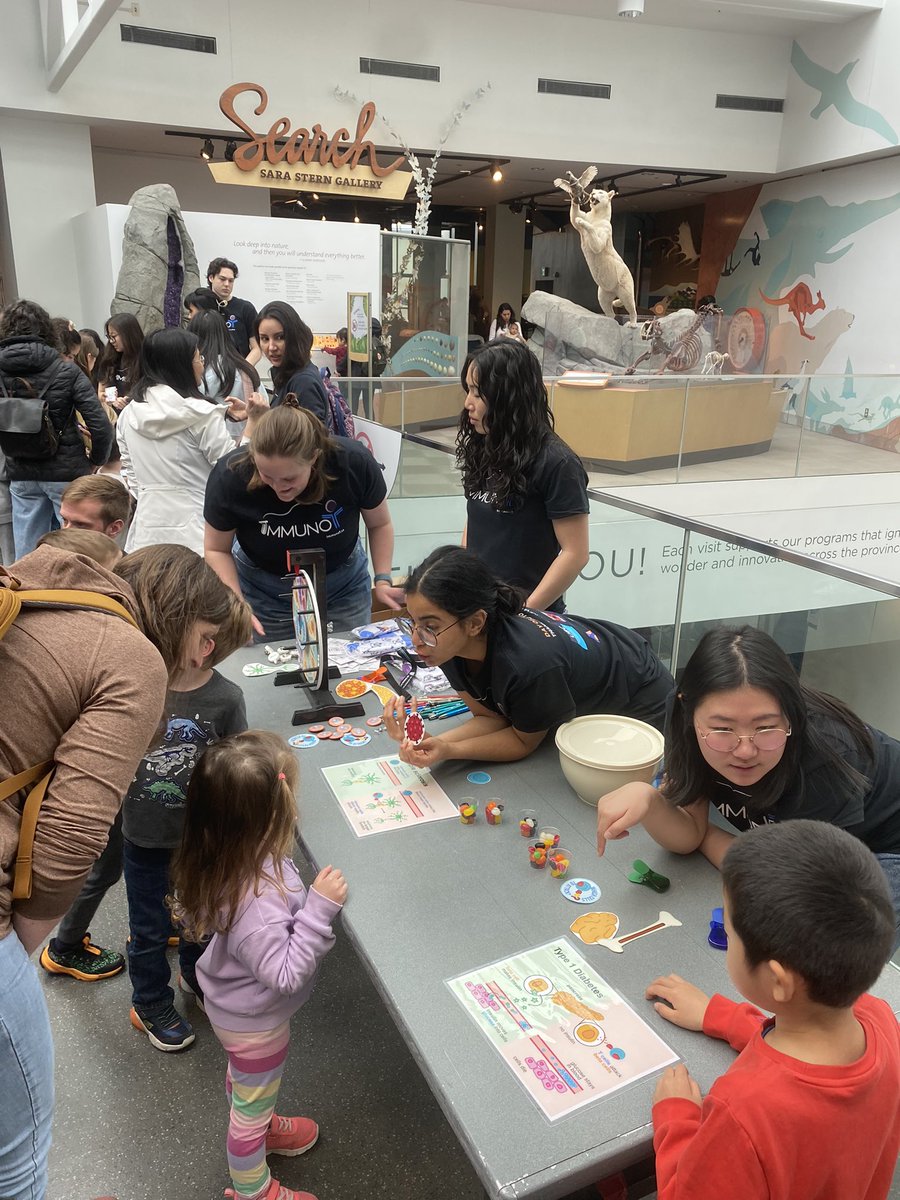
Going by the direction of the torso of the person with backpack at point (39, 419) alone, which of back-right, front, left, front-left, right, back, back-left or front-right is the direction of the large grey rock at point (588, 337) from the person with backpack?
front

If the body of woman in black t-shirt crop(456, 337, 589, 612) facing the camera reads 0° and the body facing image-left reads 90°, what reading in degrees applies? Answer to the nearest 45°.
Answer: approximately 45°

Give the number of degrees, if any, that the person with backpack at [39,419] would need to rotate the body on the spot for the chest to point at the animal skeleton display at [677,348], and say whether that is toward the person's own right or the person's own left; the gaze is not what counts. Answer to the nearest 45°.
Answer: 0° — they already face it

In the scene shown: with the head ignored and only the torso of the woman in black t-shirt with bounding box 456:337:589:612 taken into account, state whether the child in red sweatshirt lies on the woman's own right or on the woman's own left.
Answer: on the woman's own left

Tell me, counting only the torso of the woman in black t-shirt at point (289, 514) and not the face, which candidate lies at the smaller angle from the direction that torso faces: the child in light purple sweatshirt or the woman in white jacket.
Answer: the child in light purple sweatshirt

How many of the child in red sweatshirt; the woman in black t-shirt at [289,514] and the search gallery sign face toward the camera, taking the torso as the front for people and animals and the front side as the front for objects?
2

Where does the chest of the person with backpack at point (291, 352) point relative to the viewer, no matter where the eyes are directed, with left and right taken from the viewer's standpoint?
facing the viewer and to the left of the viewer

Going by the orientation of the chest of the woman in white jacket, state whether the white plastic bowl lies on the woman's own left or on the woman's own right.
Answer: on the woman's own right

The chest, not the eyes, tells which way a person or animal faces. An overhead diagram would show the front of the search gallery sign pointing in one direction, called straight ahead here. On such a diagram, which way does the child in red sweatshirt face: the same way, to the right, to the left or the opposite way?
the opposite way

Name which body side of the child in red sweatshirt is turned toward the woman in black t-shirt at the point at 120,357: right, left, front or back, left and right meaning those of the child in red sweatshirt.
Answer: front

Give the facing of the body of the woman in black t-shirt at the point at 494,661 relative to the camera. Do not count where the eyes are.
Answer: to the viewer's left

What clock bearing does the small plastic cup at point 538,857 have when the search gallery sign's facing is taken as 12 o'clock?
The small plastic cup is roughly at 12 o'clock from the search gallery sign.

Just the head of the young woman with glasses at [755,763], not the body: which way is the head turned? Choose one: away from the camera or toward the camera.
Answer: toward the camera

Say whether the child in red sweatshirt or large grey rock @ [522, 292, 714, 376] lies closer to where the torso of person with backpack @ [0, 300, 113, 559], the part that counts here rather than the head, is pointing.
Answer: the large grey rock

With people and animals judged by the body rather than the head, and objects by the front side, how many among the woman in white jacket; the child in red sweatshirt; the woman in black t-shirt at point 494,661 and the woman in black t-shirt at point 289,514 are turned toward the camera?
1

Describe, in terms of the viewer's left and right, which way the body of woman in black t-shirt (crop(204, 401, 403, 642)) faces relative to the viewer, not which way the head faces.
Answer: facing the viewer

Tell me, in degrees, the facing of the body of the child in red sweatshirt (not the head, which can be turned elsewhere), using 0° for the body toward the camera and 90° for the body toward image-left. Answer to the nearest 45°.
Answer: approximately 135°

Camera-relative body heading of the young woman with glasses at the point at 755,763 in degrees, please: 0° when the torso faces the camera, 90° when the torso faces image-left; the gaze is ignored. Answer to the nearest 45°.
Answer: approximately 45°

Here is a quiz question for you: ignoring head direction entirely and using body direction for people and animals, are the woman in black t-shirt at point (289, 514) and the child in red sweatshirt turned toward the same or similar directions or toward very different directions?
very different directions

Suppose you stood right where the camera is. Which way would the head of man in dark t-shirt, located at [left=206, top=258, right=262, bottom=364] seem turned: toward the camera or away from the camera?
toward the camera
